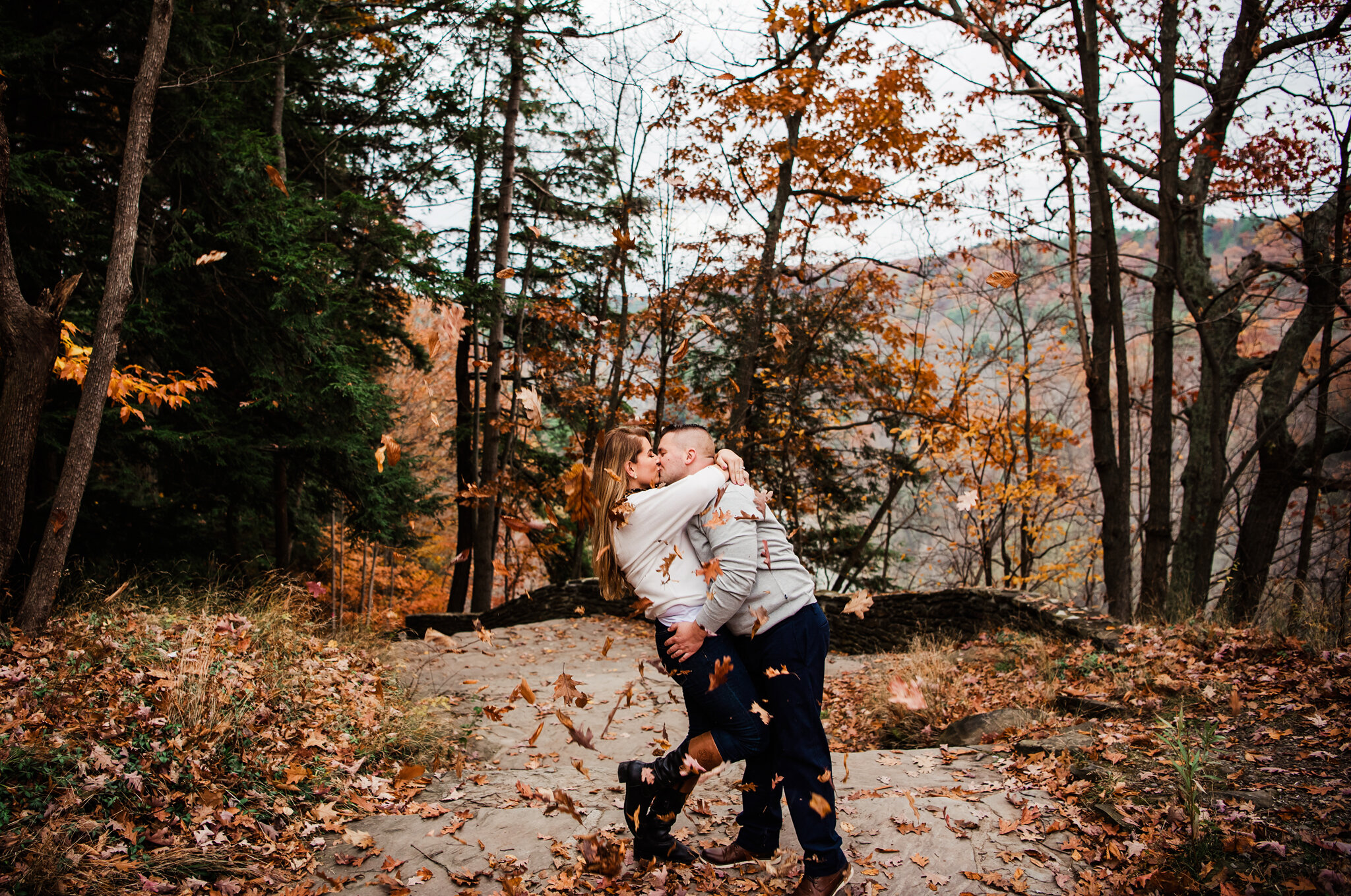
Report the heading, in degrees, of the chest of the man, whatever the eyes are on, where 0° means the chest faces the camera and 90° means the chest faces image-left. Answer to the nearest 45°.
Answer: approximately 90°

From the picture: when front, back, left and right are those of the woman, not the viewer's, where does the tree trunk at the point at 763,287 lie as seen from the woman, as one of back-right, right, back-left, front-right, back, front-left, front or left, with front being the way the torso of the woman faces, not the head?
left

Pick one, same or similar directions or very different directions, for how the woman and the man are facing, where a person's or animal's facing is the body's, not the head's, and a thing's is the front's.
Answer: very different directions

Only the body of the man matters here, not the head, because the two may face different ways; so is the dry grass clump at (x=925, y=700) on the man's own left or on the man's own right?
on the man's own right

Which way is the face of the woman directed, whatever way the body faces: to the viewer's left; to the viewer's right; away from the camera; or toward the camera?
to the viewer's right

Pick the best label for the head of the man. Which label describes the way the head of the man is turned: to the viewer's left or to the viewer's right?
to the viewer's left

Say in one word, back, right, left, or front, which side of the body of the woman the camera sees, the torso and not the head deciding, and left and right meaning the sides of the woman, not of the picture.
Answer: right

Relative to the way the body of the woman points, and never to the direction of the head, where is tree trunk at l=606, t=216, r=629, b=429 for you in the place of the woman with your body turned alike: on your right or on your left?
on your left
